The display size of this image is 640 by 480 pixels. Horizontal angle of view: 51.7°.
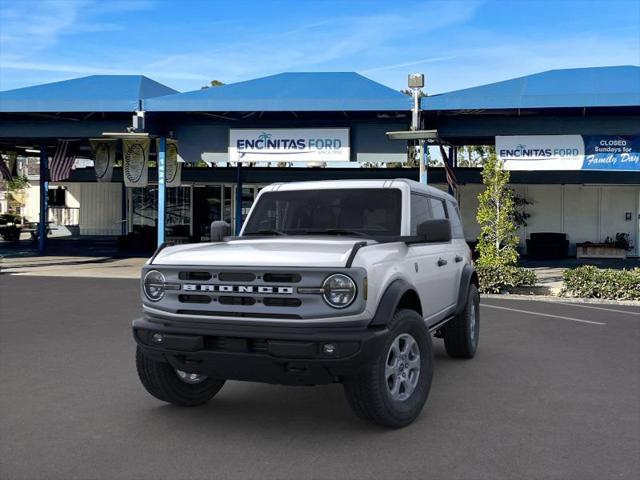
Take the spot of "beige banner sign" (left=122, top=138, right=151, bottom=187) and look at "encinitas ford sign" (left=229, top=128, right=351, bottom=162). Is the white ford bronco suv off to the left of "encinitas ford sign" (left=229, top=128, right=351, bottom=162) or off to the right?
right

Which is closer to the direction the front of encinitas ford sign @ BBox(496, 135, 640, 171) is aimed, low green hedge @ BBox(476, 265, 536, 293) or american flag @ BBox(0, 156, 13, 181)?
the low green hedge

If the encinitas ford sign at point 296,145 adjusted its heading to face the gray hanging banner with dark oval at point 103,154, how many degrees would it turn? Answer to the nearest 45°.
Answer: approximately 135° to its right

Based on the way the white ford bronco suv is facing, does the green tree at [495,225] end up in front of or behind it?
behind

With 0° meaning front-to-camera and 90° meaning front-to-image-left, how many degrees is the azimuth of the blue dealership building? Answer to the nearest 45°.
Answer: approximately 0°

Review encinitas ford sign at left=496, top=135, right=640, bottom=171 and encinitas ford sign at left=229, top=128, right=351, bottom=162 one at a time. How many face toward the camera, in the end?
2

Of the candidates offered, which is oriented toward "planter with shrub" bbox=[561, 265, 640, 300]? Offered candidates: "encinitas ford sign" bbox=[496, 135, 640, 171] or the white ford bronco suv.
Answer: the encinitas ford sign

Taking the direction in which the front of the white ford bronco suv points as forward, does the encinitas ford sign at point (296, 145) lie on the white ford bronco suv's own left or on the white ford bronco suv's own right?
on the white ford bronco suv's own right
